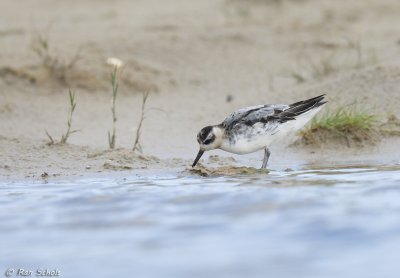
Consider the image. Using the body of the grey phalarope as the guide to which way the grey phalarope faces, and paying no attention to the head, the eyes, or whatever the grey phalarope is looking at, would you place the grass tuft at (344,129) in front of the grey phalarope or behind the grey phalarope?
behind

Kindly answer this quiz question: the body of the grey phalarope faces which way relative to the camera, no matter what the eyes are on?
to the viewer's left
